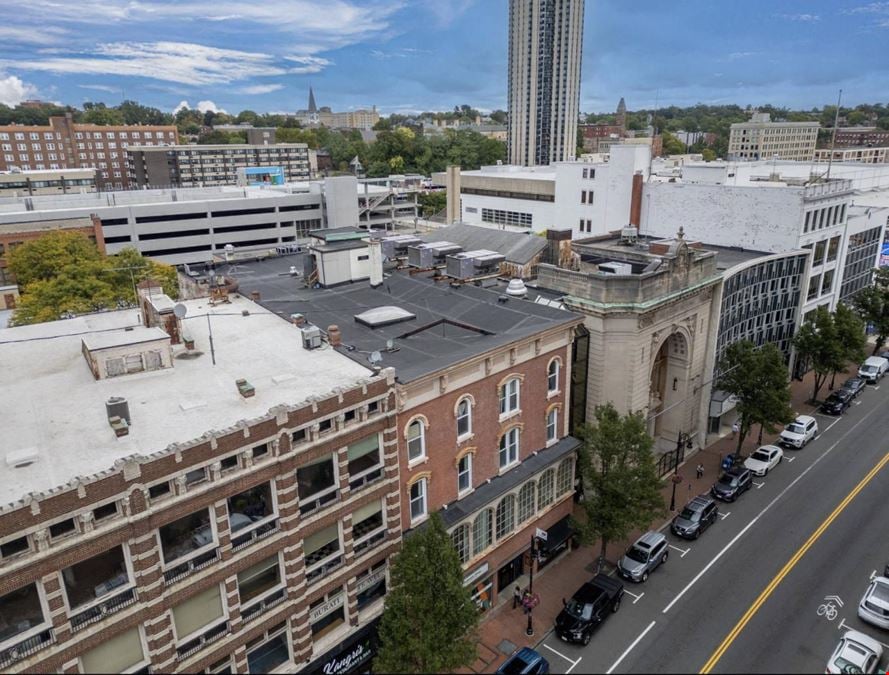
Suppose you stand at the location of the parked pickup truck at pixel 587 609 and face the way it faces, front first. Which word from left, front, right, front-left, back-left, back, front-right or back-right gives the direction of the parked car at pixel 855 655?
back-left

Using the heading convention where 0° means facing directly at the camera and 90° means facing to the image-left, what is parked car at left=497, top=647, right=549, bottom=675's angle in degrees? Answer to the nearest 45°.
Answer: approximately 45°

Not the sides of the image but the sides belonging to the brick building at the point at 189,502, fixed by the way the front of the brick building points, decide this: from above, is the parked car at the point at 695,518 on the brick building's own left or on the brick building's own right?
on the brick building's own left

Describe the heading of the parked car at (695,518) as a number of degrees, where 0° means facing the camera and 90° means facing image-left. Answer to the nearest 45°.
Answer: approximately 45°

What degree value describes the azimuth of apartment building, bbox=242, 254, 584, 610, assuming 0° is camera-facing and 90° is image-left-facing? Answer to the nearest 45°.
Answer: approximately 315°

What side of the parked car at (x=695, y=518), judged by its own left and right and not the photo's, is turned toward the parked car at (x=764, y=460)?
back

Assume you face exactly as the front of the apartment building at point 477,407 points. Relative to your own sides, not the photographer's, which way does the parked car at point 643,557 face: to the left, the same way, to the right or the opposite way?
to the right

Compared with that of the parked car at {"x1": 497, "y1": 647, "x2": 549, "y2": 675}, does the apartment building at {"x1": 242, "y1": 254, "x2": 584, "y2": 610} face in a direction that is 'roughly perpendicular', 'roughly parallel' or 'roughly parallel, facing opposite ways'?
roughly perpendicular

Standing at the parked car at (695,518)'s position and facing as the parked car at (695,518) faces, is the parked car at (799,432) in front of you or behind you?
behind

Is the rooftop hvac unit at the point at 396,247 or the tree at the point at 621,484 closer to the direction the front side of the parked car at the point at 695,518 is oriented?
the tree
